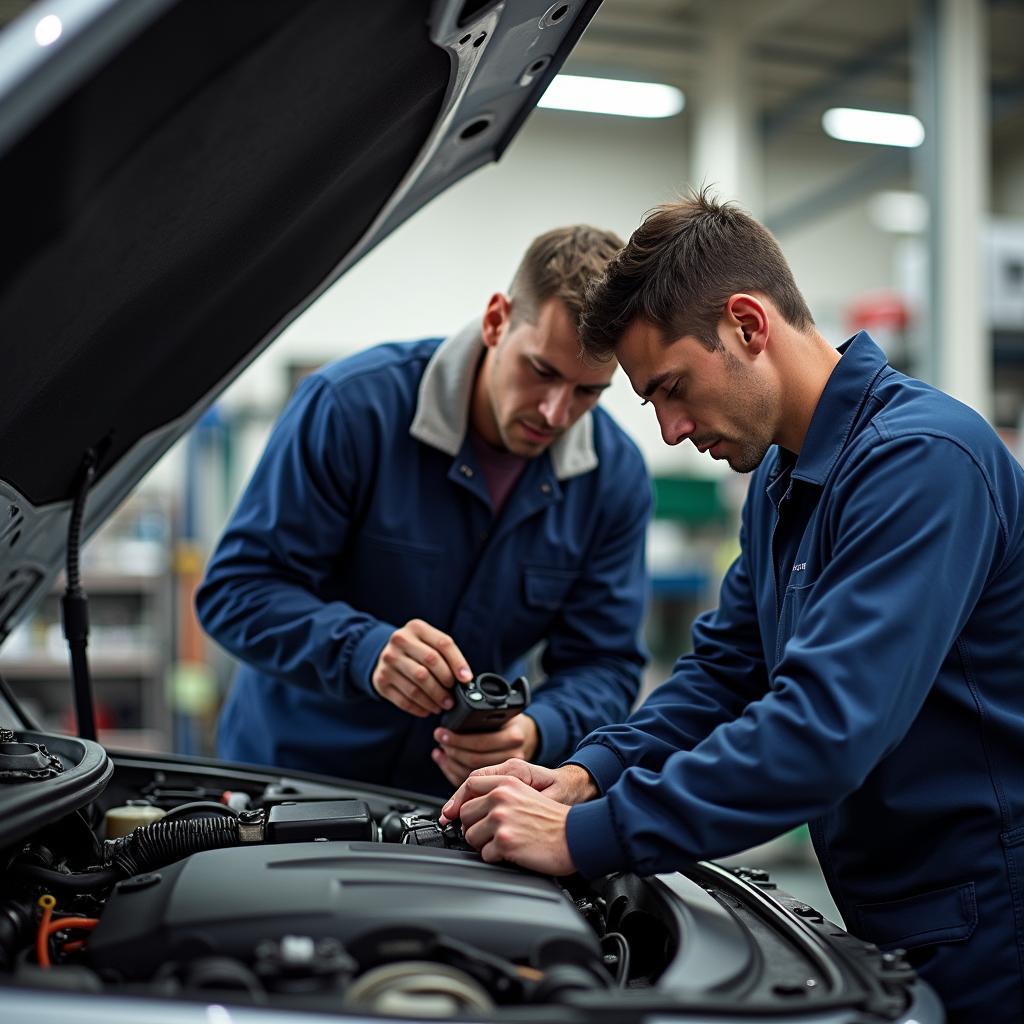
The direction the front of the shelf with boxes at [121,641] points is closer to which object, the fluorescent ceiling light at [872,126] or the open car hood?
the open car hood

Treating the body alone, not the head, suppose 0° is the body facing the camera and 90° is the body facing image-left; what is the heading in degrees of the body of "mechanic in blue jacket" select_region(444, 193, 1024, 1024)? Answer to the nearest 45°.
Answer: approximately 90°

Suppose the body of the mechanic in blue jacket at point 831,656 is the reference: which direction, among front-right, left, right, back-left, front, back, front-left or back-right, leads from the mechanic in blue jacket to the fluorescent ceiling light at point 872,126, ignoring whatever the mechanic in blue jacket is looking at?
right

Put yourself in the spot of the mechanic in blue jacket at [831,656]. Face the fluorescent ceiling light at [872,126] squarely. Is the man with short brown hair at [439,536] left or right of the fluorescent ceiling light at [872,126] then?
left

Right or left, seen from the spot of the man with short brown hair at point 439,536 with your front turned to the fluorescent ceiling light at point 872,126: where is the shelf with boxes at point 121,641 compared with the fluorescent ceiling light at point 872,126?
left

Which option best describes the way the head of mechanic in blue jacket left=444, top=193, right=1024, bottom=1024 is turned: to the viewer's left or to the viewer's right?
to the viewer's left

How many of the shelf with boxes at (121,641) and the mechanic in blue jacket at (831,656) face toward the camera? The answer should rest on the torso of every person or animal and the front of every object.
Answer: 1

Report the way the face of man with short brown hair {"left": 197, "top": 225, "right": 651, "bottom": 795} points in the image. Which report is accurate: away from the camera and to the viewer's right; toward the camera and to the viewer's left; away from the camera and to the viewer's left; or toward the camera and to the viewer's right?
toward the camera and to the viewer's right

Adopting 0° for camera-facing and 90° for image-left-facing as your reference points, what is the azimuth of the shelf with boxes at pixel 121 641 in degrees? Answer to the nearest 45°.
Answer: approximately 0°

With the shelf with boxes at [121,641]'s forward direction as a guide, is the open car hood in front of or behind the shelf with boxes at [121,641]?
in front
